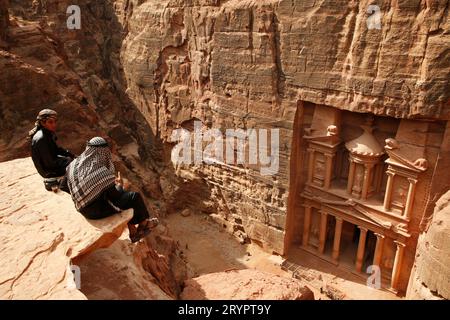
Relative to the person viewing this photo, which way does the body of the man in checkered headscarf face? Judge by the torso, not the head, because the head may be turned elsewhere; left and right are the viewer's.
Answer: facing away from the viewer and to the right of the viewer

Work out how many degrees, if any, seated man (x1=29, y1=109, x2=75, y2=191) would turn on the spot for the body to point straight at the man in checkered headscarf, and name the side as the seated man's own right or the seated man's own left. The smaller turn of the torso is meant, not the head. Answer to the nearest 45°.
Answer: approximately 90° to the seated man's own right

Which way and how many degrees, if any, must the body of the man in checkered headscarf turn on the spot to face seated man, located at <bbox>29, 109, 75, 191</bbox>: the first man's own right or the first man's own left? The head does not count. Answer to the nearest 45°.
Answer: approximately 90° to the first man's own left

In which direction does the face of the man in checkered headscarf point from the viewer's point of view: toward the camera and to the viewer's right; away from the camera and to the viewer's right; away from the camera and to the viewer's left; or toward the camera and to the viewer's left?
away from the camera and to the viewer's right

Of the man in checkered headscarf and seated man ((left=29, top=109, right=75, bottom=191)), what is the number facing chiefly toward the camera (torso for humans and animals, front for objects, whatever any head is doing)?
0

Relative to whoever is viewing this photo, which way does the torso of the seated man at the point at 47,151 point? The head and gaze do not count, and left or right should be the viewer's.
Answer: facing to the right of the viewer
